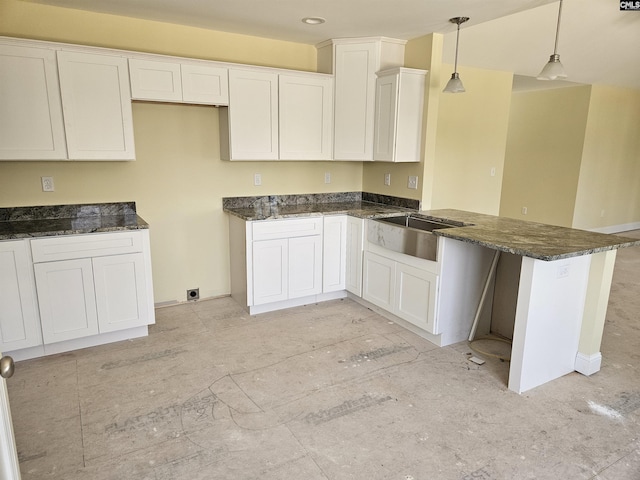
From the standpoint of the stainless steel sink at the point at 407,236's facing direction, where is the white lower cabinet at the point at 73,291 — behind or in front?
in front

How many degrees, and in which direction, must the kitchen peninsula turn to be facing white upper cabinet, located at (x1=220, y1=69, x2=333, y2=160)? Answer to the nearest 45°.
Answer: approximately 45° to its right

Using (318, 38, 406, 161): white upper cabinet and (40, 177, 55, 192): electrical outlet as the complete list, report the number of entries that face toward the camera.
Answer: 2

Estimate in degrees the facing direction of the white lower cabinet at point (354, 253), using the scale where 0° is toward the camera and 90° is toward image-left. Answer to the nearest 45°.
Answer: approximately 45°

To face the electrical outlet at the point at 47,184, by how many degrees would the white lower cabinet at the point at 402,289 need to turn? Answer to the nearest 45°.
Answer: approximately 45° to its right

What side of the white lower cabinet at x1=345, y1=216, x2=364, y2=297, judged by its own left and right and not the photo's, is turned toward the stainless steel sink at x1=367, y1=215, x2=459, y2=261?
left

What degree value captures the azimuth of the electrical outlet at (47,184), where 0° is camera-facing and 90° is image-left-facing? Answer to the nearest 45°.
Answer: approximately 0°

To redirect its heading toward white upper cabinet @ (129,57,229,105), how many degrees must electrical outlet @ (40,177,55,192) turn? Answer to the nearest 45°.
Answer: approximately 90° to its left
